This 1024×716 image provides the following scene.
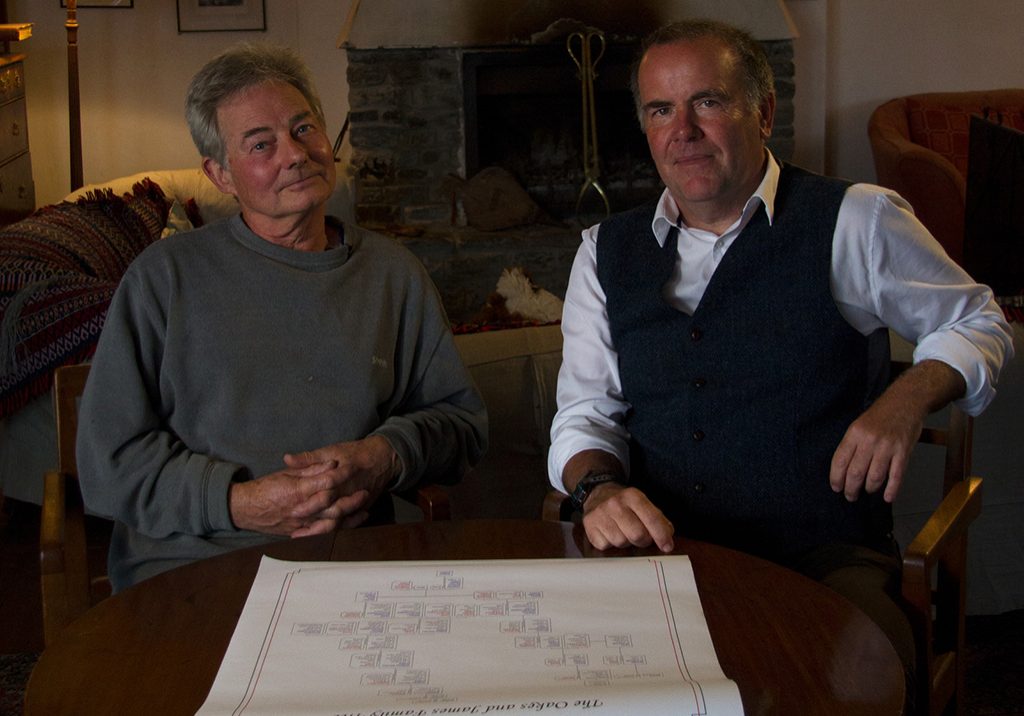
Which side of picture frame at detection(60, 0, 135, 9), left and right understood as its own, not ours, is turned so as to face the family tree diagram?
front

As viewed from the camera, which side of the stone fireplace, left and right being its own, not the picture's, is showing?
front

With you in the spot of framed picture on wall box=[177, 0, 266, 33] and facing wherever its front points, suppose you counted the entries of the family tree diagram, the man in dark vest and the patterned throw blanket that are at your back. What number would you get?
0

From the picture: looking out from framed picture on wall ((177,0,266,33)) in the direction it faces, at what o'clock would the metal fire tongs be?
The metal fire tongs is roughly at 10 o'clock from the framed picture on wall.

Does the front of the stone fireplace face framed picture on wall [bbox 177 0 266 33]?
no

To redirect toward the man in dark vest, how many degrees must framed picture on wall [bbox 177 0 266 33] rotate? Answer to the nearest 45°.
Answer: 0° — it already faces them

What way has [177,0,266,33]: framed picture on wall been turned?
toward the camera

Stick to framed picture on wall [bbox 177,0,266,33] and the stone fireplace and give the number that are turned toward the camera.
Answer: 2

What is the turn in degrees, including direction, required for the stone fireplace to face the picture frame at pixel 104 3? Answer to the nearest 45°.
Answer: approximately 90° to its right

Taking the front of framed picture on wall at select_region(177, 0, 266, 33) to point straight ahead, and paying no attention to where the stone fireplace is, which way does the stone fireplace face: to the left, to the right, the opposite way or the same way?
the same way

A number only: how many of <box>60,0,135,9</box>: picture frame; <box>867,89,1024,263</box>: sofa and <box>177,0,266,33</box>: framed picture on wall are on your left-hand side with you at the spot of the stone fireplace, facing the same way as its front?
1

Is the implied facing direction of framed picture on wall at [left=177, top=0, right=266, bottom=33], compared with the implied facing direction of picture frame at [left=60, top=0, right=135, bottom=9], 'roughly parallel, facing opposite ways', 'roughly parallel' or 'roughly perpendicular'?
roughly parallel

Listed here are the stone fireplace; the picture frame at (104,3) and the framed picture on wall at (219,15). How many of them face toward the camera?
3

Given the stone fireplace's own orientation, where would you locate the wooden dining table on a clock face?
The wooden dining table is roughly at 12 o'clock from the stone fireplace.
